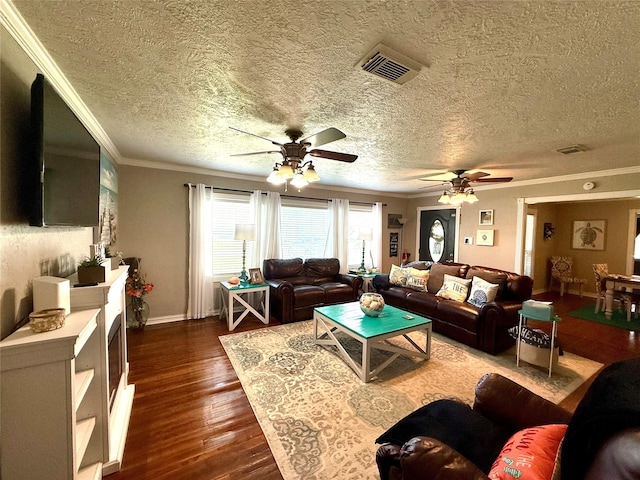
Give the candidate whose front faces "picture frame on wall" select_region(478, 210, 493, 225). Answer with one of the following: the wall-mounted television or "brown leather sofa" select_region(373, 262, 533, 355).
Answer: the wall-mounted television

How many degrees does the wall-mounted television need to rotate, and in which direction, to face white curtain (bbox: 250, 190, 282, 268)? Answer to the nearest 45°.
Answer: approximately 45° to its left

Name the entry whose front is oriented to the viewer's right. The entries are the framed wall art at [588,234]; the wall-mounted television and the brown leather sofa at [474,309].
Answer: the wall-mounted television

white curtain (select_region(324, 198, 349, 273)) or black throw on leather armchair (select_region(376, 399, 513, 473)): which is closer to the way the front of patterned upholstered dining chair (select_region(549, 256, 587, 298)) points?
the black throw on leather armchair

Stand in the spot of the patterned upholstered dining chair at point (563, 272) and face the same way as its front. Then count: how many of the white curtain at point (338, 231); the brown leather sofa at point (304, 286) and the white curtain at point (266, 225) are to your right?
3

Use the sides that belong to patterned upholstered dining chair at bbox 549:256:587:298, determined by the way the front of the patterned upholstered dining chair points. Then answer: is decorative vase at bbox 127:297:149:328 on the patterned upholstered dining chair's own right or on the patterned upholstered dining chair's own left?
on the patterned upholstered dining chair's own right

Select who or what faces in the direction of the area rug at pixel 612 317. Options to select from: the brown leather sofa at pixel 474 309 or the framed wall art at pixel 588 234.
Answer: the framed wall art

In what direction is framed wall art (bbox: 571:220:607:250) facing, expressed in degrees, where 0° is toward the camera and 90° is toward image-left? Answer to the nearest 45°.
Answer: approximately 0°

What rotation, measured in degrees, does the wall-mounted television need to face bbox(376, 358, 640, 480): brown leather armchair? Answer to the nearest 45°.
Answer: approximately 45° to its right

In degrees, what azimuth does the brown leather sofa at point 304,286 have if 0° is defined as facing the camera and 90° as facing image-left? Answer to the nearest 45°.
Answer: approximately 315°

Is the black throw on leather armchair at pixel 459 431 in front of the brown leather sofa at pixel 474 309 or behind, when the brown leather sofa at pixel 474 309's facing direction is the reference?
in front

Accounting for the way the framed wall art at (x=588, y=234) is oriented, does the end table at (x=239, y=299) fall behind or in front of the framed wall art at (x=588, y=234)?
in front

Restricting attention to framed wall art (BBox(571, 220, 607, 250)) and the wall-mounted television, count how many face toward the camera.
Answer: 1

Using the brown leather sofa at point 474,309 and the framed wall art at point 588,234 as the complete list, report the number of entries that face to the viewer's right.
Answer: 0

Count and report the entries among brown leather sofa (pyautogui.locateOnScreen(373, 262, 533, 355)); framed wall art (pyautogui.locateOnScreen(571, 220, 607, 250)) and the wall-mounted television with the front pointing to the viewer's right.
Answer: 1

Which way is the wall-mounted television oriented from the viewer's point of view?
to the viewer's right

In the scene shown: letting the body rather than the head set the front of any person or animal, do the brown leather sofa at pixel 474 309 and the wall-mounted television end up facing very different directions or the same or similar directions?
very different directions
